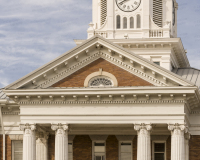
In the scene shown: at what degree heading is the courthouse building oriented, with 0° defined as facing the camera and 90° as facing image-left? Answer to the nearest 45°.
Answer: approximately 0°
